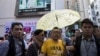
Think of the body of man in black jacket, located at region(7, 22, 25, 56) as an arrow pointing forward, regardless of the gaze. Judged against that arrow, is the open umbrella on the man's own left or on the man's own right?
on the man's own left

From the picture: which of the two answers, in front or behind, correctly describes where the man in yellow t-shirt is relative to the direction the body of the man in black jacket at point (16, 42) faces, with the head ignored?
in front

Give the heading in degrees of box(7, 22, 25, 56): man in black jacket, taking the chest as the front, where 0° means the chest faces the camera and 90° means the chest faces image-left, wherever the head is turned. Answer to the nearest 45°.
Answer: approximately 315°
